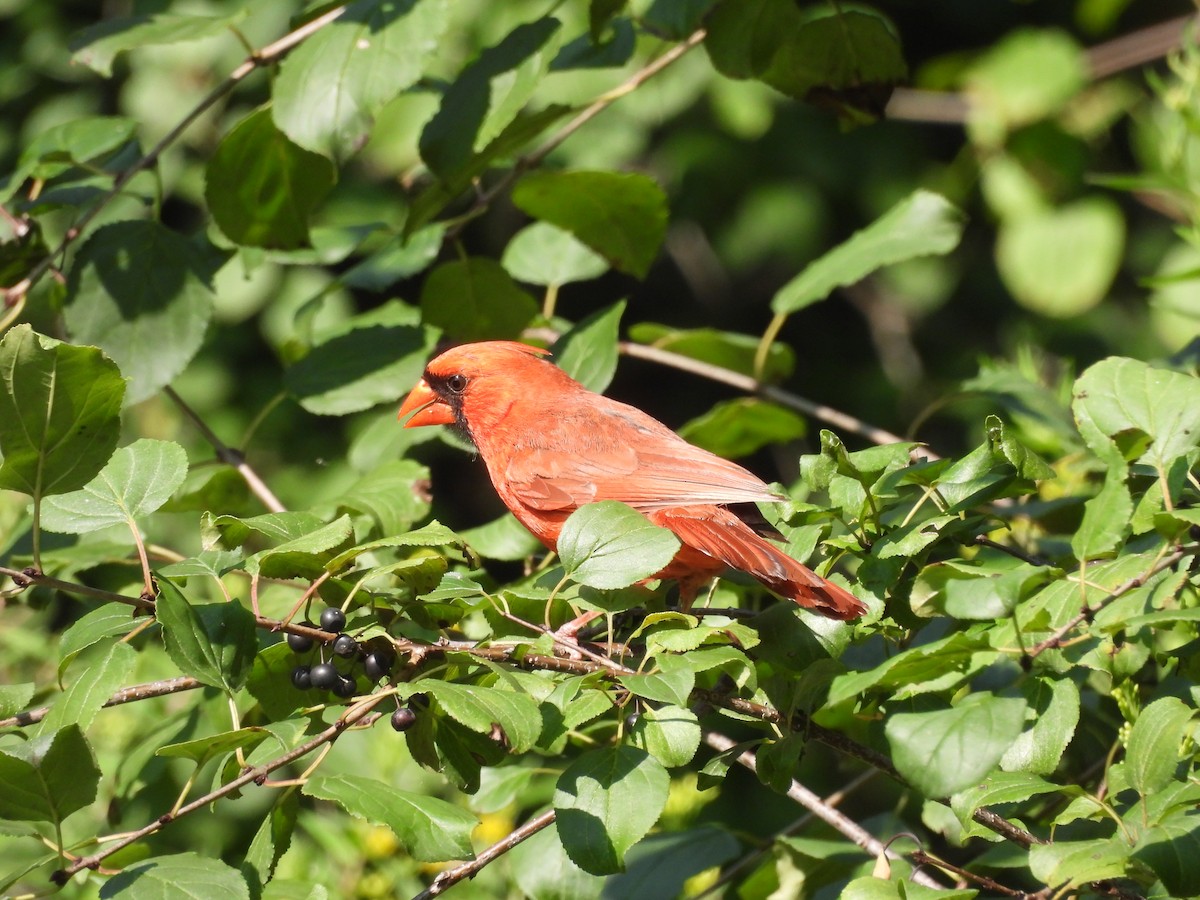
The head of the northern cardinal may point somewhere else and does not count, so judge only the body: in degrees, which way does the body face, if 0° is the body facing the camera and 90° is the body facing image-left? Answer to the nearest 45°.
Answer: approximately 90°

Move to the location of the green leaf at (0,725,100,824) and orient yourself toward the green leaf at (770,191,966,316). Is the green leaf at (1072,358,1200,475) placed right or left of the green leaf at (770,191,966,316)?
right

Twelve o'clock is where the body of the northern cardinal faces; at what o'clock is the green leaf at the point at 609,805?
The green leaf is roughly at 9 o'clock from the northern cardinal.

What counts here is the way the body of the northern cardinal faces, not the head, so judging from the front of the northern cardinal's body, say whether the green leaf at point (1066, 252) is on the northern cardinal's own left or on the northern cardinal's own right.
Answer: on the northern cardinal's own right

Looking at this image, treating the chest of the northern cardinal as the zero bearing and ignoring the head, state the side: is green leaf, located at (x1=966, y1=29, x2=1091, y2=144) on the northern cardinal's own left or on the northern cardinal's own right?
on the northern cardinal's own right
